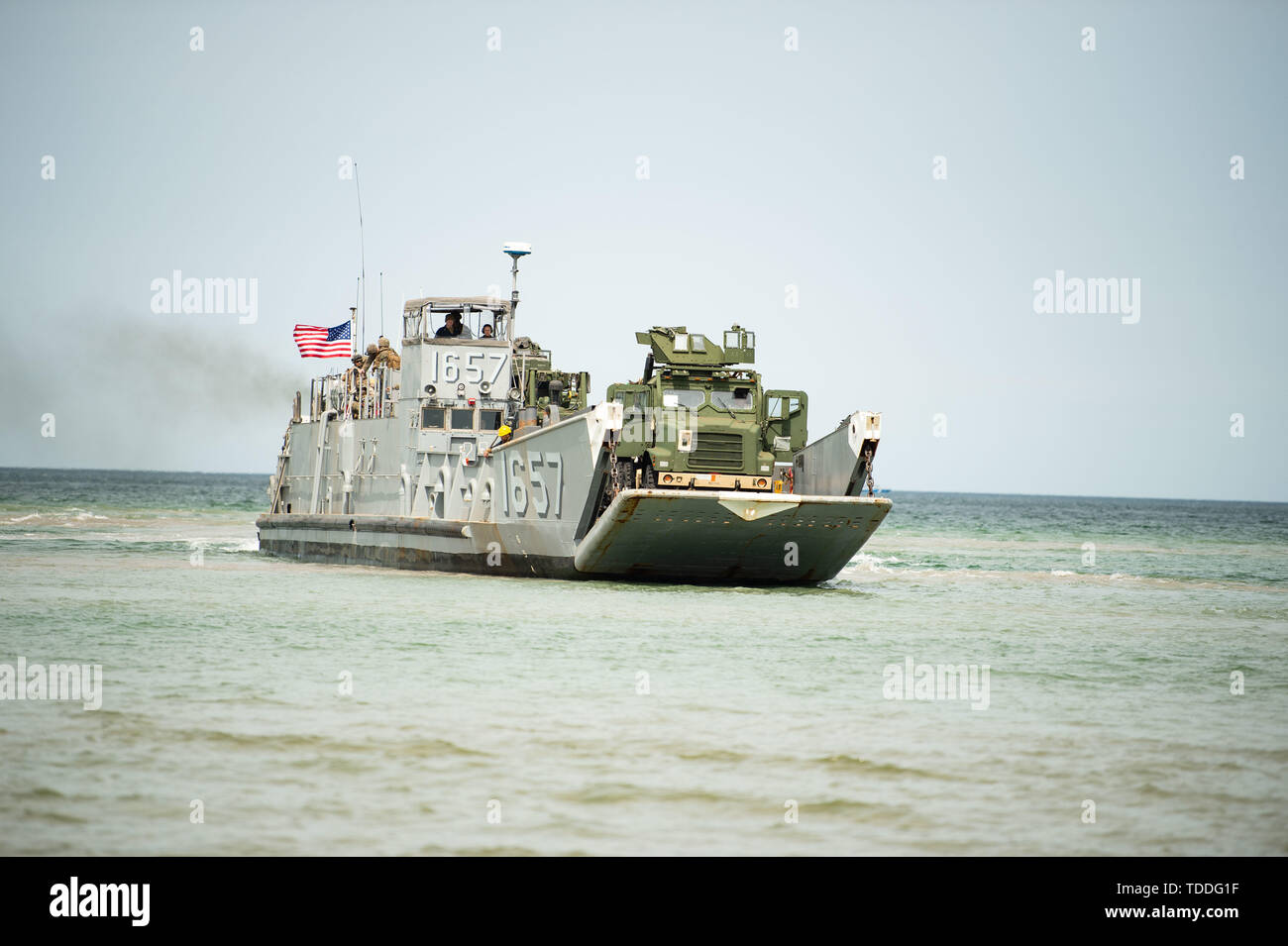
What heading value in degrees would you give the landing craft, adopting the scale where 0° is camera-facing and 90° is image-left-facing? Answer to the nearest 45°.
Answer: approximately 315°

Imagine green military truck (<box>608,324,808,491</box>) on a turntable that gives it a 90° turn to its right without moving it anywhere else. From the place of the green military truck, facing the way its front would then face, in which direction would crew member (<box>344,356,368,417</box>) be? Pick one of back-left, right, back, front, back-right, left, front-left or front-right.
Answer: front-right

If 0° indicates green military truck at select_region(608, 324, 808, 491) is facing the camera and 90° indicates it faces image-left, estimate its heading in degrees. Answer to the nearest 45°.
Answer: approximately 0°

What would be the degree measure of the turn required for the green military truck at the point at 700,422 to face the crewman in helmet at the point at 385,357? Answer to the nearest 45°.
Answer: approximately 135° to its right
